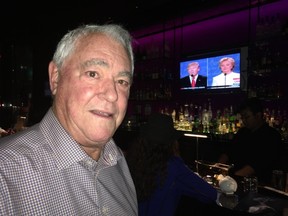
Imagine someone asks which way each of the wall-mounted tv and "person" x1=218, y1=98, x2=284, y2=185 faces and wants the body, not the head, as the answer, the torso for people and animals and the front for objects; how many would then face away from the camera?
0

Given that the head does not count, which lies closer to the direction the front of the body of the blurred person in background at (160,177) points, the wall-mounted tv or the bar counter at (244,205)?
the wall-mounted tv

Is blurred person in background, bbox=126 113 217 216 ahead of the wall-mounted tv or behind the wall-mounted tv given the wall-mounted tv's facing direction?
ahead

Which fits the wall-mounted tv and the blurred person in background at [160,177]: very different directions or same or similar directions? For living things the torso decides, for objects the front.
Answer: very different directions

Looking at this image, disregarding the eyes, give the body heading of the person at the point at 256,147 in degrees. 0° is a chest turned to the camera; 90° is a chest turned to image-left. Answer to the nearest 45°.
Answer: approximately 45°

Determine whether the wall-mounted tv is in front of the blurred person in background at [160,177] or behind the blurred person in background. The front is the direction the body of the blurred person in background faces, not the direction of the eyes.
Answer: in front

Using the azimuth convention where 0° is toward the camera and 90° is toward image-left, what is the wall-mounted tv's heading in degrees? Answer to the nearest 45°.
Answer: approximately 45°

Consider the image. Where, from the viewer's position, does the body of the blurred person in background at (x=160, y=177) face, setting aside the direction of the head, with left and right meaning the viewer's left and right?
facing away from the viewer and to the right of the viewer

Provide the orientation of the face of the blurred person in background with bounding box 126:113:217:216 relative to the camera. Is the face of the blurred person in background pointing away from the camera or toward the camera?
away from the camera

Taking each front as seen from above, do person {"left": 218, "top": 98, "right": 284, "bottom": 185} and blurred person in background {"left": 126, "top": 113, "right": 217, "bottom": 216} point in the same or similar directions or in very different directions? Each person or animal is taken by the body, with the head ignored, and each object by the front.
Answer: very different directions

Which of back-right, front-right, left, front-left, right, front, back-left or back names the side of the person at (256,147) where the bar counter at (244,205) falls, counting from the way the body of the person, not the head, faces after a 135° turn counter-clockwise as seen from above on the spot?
right
